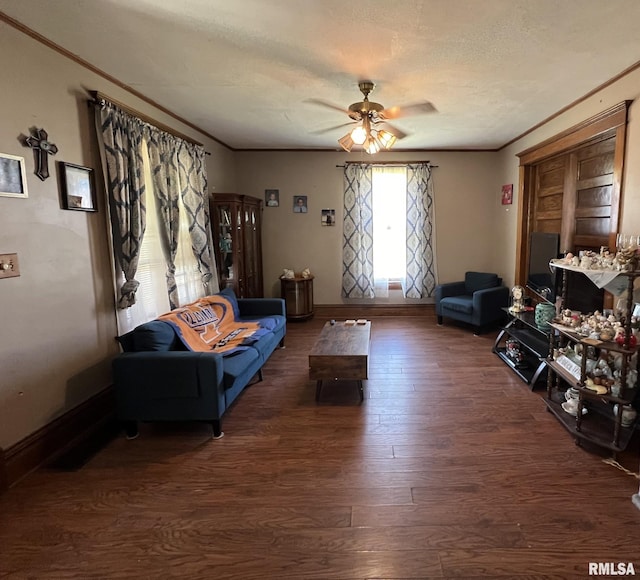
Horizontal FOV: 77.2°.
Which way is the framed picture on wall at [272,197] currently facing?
toward the camera

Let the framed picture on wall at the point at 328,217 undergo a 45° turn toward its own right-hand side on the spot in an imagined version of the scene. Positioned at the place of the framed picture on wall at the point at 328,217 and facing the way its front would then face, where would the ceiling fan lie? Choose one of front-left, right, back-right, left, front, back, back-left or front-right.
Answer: front-left

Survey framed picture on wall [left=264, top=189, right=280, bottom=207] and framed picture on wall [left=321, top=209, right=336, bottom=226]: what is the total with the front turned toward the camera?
2

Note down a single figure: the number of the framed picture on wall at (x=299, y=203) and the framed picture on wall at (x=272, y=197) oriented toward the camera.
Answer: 2

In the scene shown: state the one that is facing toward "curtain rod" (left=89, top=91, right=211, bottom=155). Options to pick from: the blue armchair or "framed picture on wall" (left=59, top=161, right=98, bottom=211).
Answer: the blue armchair

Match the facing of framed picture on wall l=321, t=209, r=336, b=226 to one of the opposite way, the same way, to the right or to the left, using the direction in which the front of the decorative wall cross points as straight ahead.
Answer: to the right

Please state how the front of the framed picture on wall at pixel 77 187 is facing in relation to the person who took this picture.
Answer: facing the viewer and to the right of the viewer

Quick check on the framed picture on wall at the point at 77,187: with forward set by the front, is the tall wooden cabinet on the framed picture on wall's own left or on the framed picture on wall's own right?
on the framed picture on wall's own left

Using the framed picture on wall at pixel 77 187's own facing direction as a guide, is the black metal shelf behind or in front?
in front

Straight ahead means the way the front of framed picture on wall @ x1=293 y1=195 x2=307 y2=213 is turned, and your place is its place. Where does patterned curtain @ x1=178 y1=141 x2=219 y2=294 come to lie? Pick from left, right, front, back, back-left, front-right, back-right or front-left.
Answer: front-right

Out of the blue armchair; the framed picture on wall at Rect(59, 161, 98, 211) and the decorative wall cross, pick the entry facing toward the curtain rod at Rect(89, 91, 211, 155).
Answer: the blue armchair

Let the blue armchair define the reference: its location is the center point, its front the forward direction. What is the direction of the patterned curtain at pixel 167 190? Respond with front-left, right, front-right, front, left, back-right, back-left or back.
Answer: front

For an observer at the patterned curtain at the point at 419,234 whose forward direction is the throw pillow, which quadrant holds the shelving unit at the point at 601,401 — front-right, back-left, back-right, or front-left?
front-left

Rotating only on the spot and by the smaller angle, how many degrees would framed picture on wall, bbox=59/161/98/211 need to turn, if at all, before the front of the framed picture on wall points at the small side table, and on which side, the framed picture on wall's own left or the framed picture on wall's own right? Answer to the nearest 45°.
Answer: approximately 90° to the framed picture on wall's own left

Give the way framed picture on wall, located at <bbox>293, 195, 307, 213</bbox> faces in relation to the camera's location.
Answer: facing the viewer

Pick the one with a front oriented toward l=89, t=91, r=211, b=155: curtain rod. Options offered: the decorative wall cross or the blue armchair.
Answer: the blue armchair

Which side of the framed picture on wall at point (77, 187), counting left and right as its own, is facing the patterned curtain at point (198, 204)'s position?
left

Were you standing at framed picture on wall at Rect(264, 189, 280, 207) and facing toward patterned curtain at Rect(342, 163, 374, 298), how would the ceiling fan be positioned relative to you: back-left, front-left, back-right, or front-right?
front-right

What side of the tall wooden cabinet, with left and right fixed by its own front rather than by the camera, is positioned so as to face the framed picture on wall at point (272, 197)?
left

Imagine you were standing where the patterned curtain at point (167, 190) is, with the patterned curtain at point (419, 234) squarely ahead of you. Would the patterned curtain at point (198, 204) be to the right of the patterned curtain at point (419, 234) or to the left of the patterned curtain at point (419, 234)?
left
